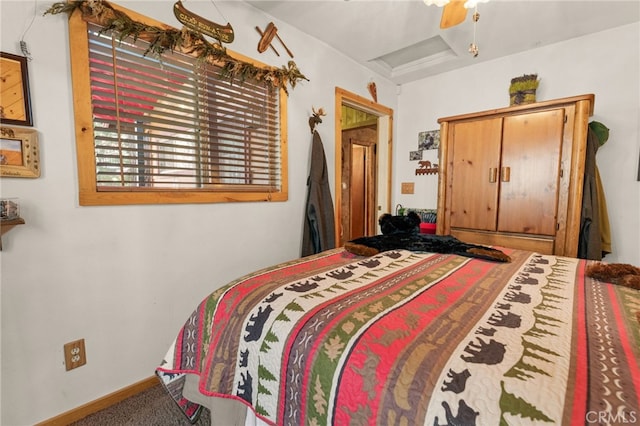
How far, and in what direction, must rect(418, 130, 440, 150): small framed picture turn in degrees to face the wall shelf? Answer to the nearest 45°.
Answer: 0° — it already faces it

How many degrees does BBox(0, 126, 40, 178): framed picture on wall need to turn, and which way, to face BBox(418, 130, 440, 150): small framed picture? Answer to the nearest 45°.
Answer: approximately 90° to its left

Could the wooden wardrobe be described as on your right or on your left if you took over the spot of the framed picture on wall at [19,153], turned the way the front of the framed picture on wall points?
on your left

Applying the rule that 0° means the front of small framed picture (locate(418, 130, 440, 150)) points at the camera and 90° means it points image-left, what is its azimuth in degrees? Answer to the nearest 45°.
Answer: approximately 45°
